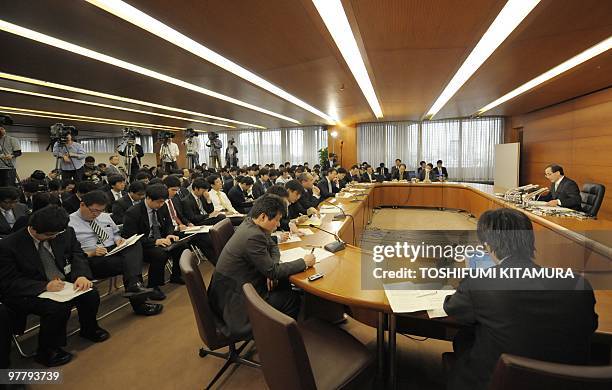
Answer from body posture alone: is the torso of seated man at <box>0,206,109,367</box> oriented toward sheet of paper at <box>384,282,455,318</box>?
yes

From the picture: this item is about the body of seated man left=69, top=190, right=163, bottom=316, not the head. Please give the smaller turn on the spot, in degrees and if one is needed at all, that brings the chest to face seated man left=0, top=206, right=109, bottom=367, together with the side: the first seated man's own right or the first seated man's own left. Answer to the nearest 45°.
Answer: approximately 90° to the first seated man's own right

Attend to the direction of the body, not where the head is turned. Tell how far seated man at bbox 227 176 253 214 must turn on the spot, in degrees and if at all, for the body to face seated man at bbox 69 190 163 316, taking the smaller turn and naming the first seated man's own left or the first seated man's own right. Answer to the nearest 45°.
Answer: approximately 135° to the first seated man's own right

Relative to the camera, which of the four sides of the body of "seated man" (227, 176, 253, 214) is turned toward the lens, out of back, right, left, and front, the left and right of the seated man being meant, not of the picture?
right

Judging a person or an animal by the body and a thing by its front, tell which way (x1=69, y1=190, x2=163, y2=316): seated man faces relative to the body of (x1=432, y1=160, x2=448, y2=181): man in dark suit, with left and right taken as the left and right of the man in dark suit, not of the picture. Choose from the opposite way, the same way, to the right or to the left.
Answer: to the left

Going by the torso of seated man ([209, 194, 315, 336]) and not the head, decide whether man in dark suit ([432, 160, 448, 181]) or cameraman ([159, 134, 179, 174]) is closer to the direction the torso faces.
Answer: the man in dark suit

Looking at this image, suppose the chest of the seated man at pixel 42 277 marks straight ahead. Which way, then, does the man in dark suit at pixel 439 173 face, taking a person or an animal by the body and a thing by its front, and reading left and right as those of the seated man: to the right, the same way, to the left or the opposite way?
to the right

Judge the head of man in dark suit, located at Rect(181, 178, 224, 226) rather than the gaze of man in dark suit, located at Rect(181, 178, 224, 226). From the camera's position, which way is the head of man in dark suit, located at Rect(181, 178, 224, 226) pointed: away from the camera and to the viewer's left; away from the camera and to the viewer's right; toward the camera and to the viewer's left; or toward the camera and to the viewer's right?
toward the camera and to the viewer's right

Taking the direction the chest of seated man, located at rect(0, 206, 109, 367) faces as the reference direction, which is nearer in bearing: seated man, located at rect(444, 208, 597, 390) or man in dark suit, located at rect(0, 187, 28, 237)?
the seated man

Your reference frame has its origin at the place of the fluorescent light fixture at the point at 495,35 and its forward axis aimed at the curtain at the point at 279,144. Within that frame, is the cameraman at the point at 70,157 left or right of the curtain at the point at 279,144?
left
